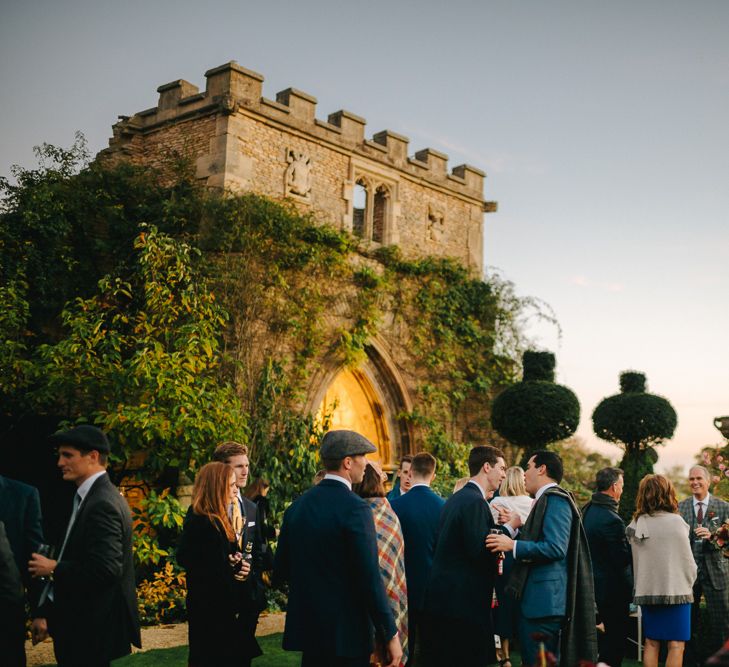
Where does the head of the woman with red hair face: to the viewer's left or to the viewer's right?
to the viewer's right

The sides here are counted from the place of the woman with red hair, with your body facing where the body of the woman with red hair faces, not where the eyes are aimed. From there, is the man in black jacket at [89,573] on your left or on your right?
on your right

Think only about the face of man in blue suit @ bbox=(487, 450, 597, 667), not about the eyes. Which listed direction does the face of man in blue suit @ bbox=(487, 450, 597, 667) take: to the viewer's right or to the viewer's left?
to the viewer's left

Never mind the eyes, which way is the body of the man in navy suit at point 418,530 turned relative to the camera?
away from the camera

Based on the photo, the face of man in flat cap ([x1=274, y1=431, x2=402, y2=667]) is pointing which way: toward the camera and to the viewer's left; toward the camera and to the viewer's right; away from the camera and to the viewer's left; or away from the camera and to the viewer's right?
away from the camera and to the viewer's right

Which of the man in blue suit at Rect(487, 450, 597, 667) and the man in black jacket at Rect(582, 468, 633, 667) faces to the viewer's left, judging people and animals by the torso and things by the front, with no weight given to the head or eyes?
the man in blue suit

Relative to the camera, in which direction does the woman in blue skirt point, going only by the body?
away from the camera

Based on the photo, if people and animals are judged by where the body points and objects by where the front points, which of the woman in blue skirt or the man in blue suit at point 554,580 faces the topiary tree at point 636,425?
the woman in blue skirt

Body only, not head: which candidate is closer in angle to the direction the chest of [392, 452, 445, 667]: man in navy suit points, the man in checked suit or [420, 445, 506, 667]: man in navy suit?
the man in checked suit

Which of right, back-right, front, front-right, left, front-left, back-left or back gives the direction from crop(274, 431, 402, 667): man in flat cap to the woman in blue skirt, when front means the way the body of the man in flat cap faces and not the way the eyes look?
front

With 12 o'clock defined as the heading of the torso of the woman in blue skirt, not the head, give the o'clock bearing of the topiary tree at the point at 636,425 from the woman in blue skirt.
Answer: The topiary tree is roughly at 12 o'clock from the woman in blue skirt.
